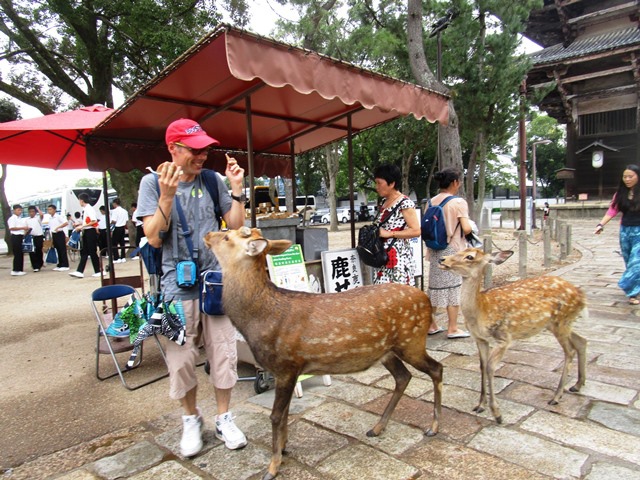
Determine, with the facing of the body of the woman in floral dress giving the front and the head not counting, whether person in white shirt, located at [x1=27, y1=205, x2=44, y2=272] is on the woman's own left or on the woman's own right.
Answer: on the woman's own right

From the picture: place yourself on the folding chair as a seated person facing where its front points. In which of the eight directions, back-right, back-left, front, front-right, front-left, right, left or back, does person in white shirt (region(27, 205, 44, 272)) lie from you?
back-left

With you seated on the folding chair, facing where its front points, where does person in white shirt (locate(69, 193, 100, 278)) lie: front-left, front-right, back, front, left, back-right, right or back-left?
back-left

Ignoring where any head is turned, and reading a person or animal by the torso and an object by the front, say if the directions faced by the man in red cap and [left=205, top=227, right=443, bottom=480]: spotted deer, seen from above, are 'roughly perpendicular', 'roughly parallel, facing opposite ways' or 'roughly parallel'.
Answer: roughly perpendicular

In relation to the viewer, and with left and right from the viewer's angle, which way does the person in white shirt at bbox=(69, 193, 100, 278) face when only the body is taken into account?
facing to the left of the viewer

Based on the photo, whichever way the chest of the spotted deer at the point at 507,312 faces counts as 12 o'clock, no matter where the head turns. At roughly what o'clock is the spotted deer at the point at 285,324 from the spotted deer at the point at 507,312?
the spotted deer at the point at 285,324 is roughly at 12 o'clock from the spotted deer at the point at 507,312.

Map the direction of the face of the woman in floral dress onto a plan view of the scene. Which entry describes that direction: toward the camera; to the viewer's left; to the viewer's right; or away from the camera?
to the viewer's left

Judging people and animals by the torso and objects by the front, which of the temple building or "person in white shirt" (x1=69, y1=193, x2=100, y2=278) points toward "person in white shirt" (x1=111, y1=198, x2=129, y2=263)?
the temple building
